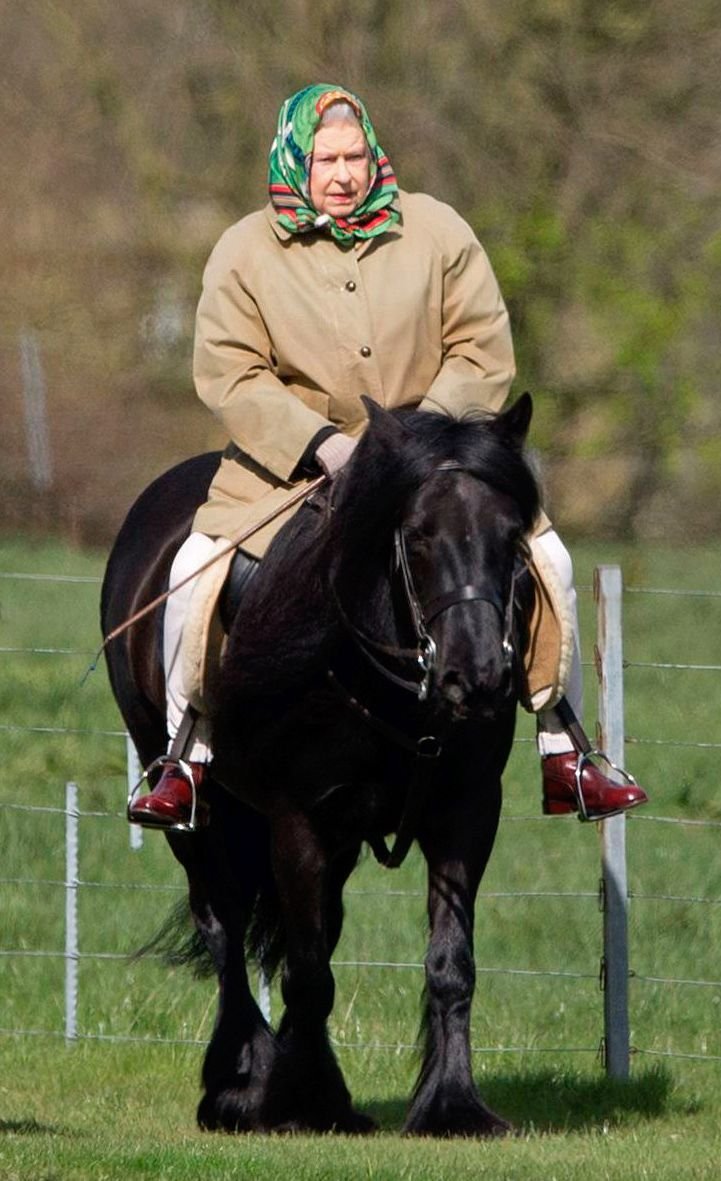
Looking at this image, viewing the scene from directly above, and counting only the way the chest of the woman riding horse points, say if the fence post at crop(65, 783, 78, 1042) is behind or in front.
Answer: behind

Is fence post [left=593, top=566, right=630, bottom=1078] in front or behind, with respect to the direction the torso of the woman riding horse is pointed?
behind

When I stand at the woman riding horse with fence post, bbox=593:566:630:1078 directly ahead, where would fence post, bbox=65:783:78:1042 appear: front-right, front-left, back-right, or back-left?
front-left

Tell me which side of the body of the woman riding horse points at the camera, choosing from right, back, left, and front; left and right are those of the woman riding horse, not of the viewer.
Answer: front

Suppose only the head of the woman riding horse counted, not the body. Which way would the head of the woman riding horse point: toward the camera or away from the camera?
toward the camera
